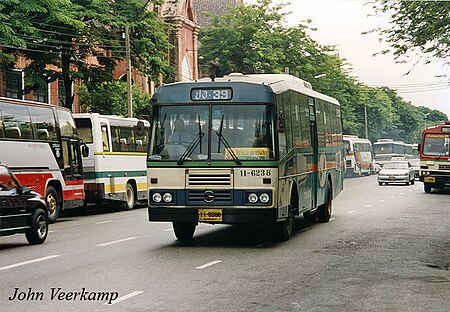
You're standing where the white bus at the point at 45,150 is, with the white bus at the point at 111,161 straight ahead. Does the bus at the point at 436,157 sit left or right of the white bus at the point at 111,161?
right

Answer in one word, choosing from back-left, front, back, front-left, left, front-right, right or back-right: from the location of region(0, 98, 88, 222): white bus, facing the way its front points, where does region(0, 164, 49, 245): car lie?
back-right

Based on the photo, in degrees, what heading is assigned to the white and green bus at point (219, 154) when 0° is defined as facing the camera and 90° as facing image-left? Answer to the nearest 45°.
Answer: approximately 45°
